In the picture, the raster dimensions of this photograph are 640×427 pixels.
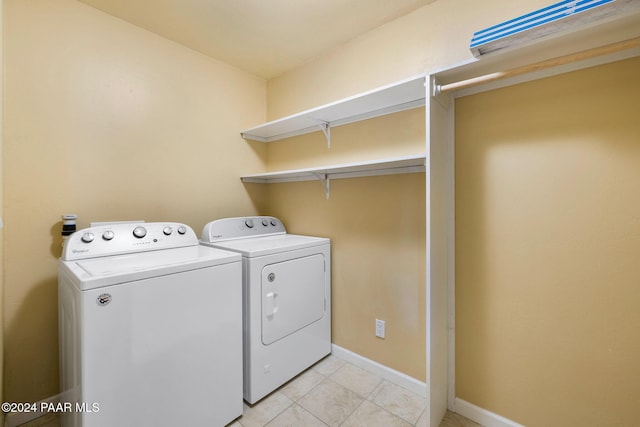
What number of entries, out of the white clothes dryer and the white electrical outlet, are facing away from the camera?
0

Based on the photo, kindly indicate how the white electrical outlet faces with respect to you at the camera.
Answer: facing the viewer and to the left of the viewer

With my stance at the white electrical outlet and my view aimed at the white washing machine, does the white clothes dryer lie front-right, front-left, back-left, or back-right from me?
front-right
